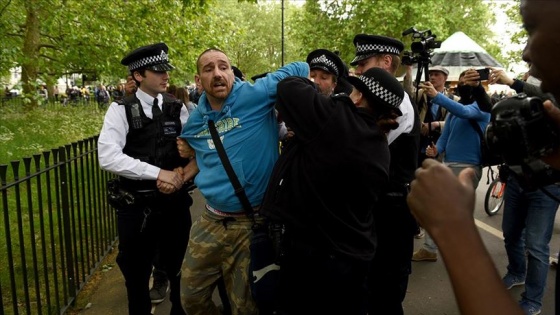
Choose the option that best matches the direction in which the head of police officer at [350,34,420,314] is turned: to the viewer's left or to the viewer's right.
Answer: to the viewer's left

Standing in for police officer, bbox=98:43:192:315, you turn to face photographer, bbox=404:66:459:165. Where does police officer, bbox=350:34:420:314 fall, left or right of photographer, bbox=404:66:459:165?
right

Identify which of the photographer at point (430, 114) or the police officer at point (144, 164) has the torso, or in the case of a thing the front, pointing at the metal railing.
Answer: the photographer

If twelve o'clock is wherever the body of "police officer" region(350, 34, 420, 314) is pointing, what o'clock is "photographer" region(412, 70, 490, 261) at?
The photographer is roughly at 4 o'clock from the police officer.

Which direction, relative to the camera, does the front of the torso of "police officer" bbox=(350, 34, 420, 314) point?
to the viewer's left

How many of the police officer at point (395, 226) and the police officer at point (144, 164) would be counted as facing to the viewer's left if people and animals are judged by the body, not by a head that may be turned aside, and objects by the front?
1

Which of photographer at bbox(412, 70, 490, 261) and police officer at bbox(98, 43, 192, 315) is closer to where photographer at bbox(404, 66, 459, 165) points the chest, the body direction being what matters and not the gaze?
the police officer

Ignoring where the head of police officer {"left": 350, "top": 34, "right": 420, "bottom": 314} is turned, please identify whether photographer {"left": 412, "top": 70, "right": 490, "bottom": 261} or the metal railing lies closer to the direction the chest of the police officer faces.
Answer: the metal railing

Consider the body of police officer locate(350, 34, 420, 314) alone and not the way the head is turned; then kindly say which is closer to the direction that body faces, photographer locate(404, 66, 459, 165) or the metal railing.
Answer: the metal railing

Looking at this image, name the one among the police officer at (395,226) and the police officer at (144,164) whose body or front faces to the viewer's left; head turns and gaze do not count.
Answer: the police officer at (395,226)

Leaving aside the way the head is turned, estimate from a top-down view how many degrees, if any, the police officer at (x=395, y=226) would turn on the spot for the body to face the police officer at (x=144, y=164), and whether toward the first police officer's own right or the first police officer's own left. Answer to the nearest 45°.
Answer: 0° — they already face them

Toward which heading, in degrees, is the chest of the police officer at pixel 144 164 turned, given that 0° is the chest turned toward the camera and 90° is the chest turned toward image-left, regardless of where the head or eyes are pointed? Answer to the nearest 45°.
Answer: approximately 315°
